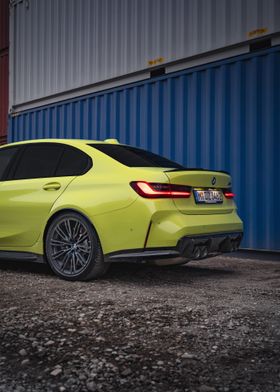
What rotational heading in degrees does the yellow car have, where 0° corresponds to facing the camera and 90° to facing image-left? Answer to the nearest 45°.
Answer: approximately 135°

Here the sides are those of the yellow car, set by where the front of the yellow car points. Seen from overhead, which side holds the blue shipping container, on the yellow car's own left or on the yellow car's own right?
on the yellow car's own right
